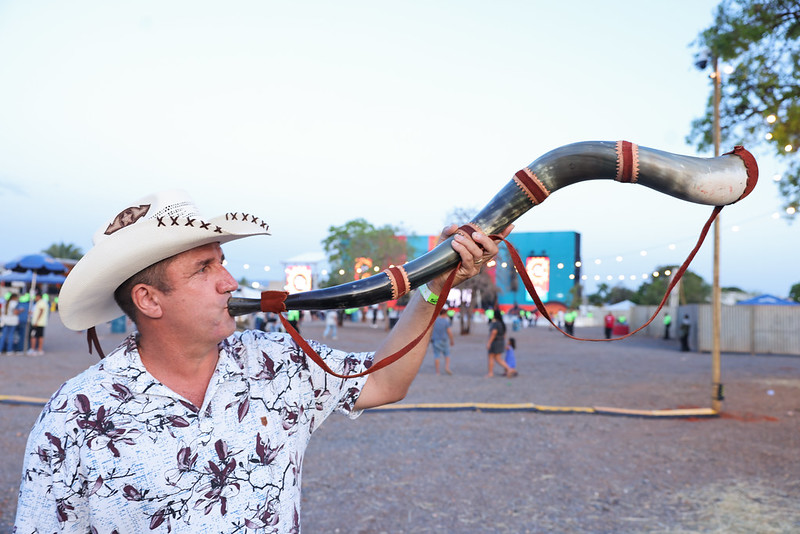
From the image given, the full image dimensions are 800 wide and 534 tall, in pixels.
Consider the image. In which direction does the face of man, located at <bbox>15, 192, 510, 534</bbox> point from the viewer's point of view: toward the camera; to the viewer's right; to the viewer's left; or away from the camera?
to the viewer's right

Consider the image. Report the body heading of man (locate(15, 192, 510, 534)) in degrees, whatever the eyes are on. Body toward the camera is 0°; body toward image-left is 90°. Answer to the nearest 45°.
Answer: approximately 315°

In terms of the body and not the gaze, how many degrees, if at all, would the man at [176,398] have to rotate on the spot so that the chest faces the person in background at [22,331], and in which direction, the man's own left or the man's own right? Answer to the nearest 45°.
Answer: approximately 135° to the man's own left

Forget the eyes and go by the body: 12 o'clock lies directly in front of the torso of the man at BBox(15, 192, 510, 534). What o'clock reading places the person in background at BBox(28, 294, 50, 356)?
The person in background is roughly at 7 o'clock from the man.

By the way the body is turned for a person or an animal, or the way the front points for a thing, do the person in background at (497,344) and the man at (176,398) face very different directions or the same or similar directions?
very different directions

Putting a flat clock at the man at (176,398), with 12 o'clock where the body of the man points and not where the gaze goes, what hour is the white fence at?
The white fence is roughly at 9 o'clock from the man.

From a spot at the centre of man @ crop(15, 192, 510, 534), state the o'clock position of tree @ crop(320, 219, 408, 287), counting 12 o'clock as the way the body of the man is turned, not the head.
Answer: The tree is roughly at 8 o'clock from the man.
